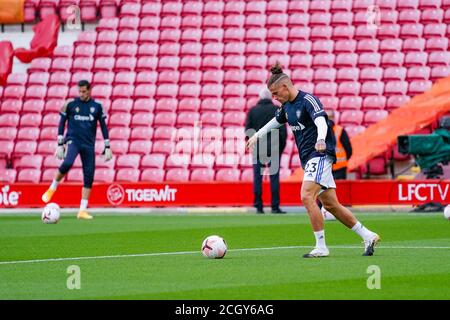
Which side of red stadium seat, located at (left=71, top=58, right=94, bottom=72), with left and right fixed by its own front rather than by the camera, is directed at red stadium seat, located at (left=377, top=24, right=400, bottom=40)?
left

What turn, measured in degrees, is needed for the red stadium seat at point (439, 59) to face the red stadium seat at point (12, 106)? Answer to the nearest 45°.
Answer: approximately 90° to its right

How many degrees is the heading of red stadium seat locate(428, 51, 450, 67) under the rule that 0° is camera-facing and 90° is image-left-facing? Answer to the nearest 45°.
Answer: approximately 0°

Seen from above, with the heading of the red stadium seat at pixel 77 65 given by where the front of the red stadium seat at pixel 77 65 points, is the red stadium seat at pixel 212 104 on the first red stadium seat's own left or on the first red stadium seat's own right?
on the first red stadium seat's own left

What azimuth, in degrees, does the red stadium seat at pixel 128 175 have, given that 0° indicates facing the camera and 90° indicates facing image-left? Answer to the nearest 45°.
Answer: approximately 0°

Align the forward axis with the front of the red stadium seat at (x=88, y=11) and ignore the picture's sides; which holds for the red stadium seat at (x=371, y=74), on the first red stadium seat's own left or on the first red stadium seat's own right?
on the first red stadium seat's own left
